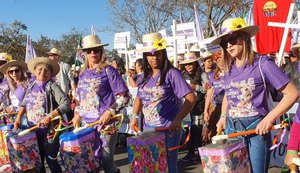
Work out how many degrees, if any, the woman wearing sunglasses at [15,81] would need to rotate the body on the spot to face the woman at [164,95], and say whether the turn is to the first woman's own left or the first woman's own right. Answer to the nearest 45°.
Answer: approximately 45° to the first woman's own left

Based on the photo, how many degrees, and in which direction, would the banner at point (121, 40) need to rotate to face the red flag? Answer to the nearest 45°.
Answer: approximately 45° to its left

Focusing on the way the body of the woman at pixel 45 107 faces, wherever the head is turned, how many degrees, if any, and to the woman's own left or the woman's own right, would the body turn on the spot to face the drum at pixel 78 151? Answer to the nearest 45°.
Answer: approximately 45° to the woman's own left

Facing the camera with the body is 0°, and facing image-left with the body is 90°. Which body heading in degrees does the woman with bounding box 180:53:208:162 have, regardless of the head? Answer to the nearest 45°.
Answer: approximately 45°

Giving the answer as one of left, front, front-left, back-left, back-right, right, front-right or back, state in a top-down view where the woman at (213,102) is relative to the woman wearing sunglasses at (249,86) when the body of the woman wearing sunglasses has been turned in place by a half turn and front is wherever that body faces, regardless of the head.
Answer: front-left

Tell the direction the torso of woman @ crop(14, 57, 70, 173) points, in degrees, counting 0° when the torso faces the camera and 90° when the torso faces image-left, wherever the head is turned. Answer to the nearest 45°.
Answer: approximately 45°

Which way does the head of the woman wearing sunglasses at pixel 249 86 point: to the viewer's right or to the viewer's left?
to the viewer's left

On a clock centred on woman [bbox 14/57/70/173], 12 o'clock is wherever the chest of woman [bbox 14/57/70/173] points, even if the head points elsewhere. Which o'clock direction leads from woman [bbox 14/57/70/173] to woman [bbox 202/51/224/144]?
woman [bbox 202/51/224/144] is roughly at 7 o'clock from woman [bbox 14/57/70/173].

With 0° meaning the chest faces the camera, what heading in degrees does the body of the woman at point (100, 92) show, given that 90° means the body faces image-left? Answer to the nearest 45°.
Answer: approximately 45°

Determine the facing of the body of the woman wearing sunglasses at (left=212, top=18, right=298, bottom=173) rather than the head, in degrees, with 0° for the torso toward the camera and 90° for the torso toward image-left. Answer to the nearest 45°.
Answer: approximately 45°

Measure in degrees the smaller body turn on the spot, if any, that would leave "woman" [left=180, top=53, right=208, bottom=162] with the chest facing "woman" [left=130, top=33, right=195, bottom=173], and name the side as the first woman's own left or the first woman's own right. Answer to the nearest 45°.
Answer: approximately 45° to the first woman's own left

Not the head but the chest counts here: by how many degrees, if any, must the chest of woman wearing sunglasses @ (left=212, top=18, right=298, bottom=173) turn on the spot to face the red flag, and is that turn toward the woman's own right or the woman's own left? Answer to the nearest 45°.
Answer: approximately 135° to the woman's own right
